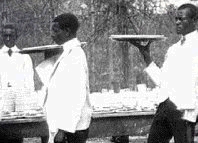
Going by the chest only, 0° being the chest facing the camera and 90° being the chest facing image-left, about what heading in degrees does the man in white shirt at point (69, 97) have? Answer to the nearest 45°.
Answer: approximately 90°

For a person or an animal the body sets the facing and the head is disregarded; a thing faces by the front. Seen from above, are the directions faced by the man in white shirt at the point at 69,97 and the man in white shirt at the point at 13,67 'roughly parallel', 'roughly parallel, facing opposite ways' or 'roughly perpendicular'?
roughly perpendicular

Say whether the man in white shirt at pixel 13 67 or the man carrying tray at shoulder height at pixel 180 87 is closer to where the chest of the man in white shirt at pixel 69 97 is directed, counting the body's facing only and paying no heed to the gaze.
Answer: the man in white shirt

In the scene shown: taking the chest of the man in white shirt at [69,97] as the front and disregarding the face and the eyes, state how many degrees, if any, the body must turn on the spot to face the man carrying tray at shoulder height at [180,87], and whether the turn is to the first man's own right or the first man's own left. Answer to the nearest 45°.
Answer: approximately 180°
